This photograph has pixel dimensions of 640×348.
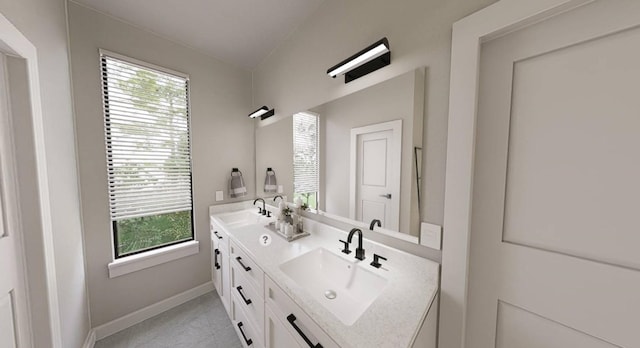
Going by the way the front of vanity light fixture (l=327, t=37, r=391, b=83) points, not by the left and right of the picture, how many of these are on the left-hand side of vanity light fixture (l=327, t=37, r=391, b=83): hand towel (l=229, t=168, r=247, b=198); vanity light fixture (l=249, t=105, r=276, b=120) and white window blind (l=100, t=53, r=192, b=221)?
0

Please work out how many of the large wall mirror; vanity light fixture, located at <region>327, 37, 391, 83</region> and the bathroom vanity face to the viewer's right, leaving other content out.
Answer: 0

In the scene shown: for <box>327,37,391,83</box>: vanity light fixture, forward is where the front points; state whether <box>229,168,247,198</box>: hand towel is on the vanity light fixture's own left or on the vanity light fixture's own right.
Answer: on the vanity light fixture's own right

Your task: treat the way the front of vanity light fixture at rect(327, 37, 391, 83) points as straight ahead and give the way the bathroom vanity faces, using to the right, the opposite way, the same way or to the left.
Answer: the same way

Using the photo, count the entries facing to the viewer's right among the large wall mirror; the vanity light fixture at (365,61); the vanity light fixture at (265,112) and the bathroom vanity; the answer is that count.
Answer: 0

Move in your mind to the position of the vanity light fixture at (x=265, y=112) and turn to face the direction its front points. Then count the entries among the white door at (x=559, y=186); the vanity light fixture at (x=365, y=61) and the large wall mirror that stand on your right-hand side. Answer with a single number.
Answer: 0

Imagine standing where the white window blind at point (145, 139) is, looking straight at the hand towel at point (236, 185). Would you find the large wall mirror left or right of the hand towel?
right

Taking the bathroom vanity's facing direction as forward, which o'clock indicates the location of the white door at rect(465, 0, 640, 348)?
The white door is roughly at 8 o'clock from the bathroom vanity.

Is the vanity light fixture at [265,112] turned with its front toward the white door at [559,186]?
no

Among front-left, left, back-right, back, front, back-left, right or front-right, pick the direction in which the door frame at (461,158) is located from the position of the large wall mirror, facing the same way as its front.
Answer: left

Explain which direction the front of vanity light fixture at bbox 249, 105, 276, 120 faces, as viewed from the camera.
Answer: facing the viewer and to the left of the viewer

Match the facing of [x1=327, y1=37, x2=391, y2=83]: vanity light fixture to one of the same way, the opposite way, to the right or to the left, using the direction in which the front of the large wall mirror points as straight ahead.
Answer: the same way

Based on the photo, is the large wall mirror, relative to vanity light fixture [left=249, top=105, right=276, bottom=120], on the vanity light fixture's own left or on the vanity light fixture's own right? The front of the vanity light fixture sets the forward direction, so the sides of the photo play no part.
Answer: on the vanity light fixture's own left

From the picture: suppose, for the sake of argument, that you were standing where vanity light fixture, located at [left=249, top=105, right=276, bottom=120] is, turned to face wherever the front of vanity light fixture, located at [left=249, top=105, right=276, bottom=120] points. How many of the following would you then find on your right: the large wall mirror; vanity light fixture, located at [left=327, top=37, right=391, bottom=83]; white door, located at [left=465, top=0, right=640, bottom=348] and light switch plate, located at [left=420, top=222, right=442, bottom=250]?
0
